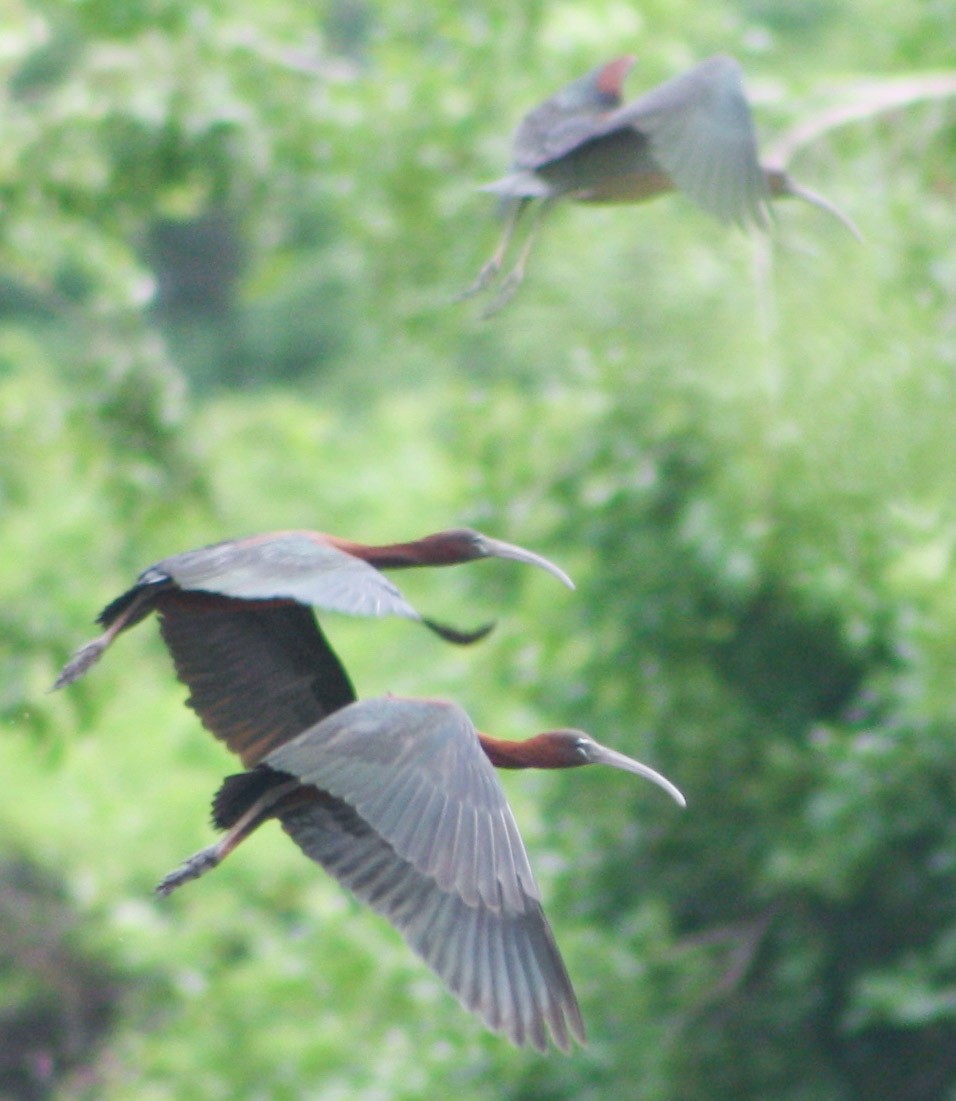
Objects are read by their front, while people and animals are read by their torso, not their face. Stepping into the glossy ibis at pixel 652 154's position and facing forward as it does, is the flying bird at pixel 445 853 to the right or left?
on its right

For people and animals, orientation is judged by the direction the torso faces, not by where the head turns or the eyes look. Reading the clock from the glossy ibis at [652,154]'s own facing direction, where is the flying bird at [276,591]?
The flying bird is roughly at 4 o'clock from the glossy ibis.

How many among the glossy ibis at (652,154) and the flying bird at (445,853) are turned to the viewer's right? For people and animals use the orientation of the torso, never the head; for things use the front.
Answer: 2

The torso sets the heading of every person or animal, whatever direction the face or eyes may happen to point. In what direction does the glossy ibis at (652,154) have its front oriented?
to the viewer's right

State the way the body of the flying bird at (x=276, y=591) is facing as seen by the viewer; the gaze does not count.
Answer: to the viewer's right

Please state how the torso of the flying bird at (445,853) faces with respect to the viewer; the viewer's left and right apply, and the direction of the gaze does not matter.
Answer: facing to the right of the viewer
